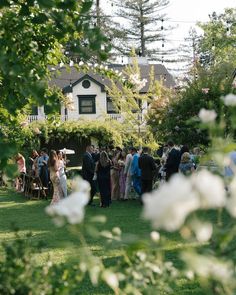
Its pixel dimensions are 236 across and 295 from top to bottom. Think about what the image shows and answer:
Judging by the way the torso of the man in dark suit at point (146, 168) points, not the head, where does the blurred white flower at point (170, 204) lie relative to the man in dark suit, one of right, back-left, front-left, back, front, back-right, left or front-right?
back

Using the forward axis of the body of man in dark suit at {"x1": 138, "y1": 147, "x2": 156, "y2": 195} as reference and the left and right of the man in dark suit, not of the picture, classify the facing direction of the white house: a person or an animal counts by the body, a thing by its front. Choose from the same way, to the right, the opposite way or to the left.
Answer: the opposite way

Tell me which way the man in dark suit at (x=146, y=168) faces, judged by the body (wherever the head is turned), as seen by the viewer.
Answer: away from the camera

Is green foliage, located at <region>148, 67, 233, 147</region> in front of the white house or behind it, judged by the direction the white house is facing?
in front

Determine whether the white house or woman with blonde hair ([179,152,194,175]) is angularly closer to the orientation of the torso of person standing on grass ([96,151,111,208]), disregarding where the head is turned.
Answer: the white house

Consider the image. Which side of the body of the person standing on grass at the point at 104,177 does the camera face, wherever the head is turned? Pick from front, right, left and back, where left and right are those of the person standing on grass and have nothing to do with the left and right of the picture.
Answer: back

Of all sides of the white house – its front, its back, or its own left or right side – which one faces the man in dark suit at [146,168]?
front

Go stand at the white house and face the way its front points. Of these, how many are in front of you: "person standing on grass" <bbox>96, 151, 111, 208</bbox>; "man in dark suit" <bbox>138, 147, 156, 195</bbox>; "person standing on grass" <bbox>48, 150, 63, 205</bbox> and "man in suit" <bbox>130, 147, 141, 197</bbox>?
4

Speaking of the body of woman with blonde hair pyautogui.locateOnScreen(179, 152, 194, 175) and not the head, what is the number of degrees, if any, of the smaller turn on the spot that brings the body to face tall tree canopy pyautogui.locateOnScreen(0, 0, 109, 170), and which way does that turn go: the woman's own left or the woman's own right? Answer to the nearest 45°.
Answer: approximately 180°

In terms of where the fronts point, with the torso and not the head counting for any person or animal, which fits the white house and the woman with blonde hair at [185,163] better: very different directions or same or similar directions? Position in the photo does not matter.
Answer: very different directions

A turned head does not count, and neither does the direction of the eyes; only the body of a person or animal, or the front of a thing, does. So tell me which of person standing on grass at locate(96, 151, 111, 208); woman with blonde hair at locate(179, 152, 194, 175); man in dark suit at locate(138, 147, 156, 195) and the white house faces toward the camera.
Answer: the white house

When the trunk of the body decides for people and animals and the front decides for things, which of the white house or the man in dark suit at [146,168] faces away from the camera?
the man in dark suit

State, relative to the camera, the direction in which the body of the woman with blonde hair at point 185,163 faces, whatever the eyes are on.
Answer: away from the camera

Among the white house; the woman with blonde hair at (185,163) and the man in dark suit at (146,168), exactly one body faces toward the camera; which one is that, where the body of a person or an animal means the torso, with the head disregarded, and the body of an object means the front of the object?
the white house

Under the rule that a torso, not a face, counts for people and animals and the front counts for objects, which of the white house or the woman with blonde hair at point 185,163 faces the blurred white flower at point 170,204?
the white house

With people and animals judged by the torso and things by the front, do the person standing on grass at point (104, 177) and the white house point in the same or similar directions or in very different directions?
very different directions

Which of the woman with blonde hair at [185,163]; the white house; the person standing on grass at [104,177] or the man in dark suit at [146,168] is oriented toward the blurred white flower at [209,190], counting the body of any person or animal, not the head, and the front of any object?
the white house

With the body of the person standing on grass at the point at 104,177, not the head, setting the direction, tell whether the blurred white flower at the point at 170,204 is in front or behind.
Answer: behind
